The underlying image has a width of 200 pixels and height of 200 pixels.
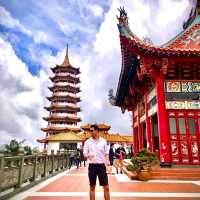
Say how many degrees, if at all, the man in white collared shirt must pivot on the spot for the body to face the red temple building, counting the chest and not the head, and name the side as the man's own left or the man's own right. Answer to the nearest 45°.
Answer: approximately 135° to the man's own left

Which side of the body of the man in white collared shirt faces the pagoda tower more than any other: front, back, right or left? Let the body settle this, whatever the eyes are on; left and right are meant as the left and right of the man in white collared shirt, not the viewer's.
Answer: back
